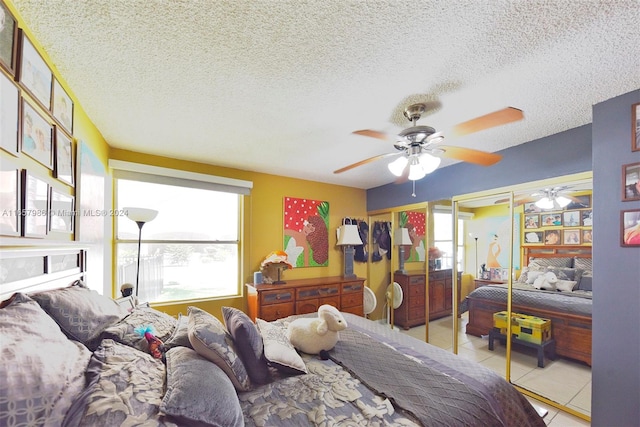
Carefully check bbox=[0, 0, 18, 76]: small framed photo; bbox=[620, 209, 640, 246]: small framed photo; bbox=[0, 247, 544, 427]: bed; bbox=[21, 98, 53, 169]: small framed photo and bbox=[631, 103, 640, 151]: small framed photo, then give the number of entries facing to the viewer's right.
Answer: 3

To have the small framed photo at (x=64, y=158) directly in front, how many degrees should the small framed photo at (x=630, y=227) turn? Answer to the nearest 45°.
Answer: approximately 45° to its right

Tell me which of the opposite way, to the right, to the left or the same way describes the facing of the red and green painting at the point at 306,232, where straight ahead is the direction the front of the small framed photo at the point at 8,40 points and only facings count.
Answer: to the right

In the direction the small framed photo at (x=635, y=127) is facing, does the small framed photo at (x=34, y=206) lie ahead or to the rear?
ahead

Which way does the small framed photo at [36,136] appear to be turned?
to the viewer's right

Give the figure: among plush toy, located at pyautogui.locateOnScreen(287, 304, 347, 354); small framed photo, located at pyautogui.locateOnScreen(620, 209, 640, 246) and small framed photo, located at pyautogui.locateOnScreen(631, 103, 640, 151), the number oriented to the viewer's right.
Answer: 1

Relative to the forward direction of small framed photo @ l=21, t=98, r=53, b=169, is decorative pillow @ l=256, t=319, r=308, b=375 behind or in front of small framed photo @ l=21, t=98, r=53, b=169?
in front

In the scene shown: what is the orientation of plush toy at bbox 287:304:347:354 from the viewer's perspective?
to the viewer's right

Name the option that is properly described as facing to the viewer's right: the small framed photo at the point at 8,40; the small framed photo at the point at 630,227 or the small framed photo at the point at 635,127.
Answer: the small framed photo at the point at 8,40

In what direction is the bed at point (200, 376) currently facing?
to the viewer's right

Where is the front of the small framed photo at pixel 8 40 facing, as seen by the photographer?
facing to the right of the viewer
